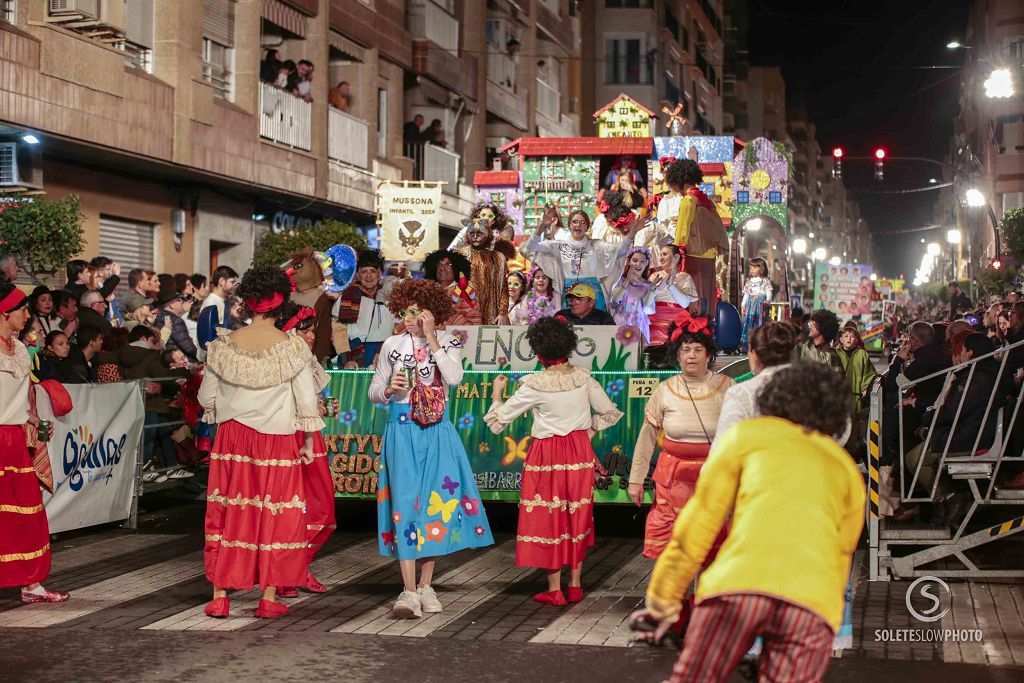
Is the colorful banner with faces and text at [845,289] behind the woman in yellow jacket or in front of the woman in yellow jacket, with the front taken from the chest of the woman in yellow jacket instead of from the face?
in front

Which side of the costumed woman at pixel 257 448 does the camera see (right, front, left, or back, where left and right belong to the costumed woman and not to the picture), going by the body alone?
back

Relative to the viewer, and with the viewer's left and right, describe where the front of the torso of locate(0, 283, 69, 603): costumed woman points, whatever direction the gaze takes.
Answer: facing to the right of the viewer

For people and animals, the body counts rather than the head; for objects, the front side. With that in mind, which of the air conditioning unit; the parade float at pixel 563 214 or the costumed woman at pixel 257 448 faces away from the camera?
the costumed woman

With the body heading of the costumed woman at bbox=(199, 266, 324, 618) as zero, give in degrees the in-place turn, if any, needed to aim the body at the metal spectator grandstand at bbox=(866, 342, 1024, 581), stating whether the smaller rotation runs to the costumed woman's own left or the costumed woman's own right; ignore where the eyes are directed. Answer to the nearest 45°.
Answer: approximately 90° to the costumed woman's own right

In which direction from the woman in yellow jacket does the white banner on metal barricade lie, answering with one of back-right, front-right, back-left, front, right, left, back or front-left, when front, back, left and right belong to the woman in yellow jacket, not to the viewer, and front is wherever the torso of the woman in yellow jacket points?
front-left

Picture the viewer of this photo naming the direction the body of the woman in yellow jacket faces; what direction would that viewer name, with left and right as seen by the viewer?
facing away from the viewer

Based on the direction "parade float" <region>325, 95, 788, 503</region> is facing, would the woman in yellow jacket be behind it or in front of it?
in front

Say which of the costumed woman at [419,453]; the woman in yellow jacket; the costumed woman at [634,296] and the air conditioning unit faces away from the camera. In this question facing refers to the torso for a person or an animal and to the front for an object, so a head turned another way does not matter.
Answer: the woman in yellow jacket

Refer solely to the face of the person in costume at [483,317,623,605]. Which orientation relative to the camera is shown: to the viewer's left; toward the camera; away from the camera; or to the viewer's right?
away from the camera

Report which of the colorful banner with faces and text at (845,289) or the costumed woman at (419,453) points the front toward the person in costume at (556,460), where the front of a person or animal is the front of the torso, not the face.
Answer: the colorful banner with faces and text
